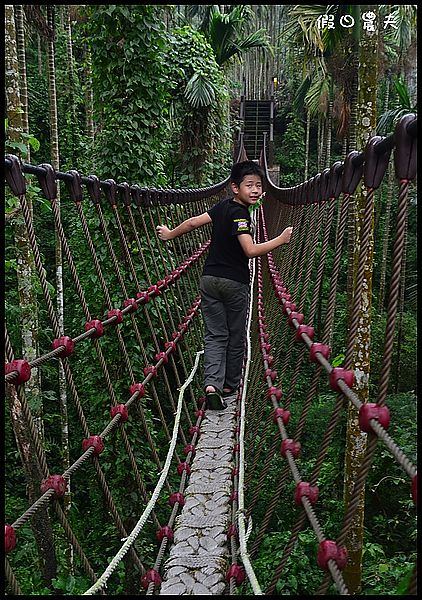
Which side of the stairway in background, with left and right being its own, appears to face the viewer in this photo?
front

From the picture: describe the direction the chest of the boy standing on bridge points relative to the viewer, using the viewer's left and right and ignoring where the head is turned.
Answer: facing away from the viewer and to the right of the viewer

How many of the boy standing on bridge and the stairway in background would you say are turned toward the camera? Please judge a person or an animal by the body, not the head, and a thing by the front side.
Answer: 1

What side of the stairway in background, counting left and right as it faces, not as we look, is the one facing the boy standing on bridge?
front

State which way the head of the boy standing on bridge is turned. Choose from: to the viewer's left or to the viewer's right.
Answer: to the viewer's right

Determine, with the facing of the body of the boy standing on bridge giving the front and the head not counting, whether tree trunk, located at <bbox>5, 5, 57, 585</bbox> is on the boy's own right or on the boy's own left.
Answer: on the boy's own left

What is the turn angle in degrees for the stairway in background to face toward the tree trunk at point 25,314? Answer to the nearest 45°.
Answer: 0° — it already faces it

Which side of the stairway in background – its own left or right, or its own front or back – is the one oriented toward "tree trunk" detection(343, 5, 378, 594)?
front

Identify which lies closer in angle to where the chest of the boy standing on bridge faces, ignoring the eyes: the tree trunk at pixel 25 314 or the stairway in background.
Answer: the stairway in background

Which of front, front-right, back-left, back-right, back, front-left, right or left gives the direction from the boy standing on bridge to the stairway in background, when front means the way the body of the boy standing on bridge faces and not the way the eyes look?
front-left

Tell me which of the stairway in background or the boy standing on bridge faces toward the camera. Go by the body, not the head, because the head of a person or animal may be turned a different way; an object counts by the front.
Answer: the stairway in background

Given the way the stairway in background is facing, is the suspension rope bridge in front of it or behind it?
in front
